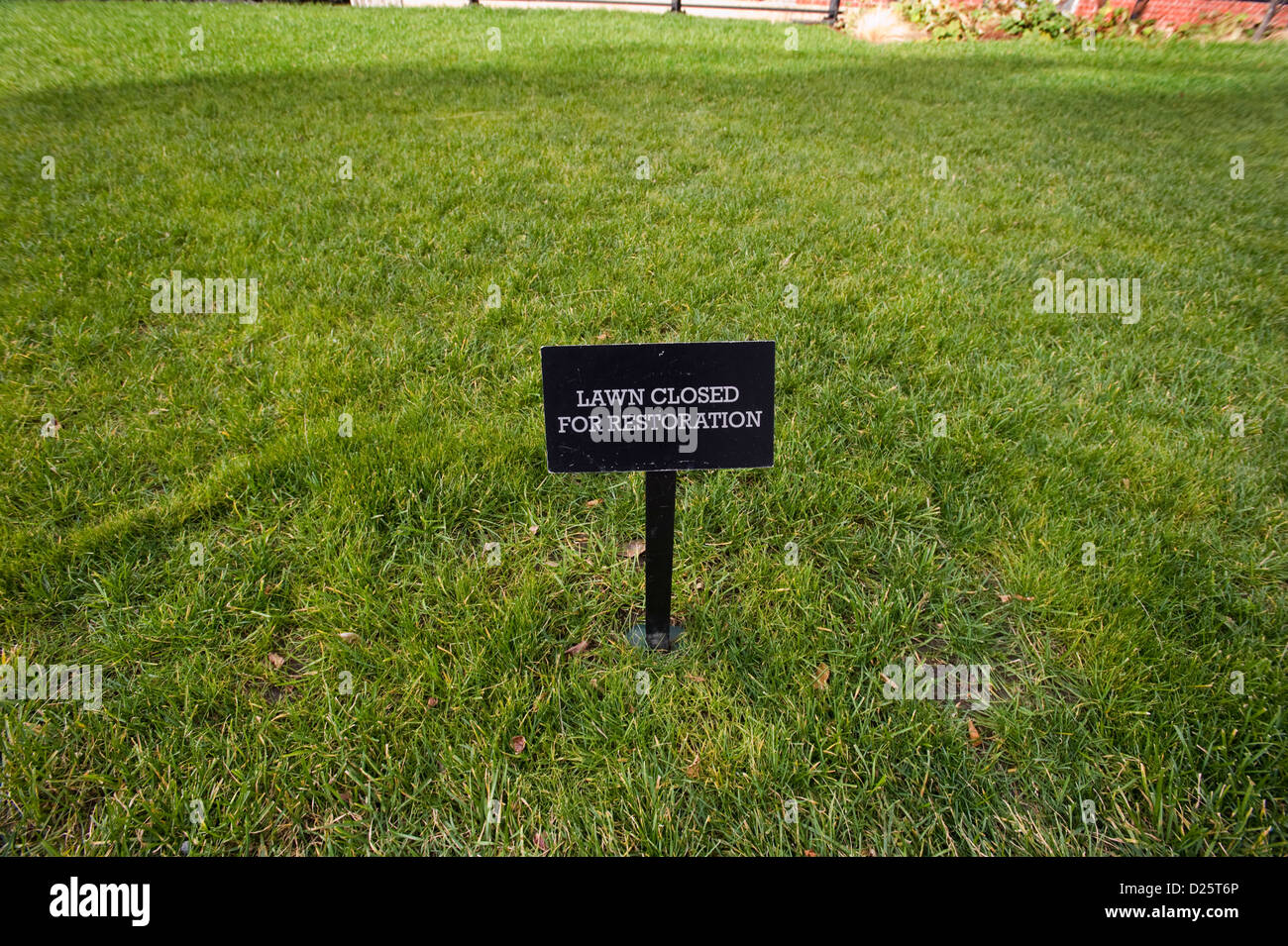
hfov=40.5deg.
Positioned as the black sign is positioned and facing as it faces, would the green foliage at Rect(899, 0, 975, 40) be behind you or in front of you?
behind

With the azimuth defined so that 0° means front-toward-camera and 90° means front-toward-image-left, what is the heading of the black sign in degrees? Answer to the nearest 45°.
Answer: approximately 0°
